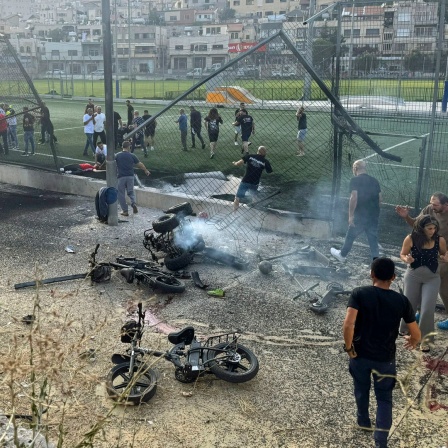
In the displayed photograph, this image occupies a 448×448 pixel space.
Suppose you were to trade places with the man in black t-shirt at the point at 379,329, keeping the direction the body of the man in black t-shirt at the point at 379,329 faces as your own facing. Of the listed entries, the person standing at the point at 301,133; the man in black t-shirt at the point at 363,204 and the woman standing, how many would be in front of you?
3

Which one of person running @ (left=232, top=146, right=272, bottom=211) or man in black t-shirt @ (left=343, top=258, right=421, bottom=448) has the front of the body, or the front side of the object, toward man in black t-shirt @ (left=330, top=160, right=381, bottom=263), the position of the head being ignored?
man in black t-shirt @ (left=343, top=258, right=421, bottom=448)

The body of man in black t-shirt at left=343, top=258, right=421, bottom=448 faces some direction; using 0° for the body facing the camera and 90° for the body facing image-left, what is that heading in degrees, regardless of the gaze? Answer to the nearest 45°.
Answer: approximately 180°

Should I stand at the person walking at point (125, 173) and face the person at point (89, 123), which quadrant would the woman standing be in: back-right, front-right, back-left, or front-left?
back-right

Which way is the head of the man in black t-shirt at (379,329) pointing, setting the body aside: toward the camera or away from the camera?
away from the camera

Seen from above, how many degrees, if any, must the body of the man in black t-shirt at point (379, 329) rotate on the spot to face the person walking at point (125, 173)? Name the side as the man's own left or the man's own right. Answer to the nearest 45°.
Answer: approximately 45° to the man's own left
